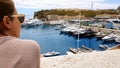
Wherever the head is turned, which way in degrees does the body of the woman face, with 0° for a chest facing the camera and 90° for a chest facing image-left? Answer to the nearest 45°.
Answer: approximately 225°

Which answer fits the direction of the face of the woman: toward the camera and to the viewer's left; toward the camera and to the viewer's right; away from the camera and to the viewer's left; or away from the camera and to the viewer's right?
away from the camera and to the viewer's right
